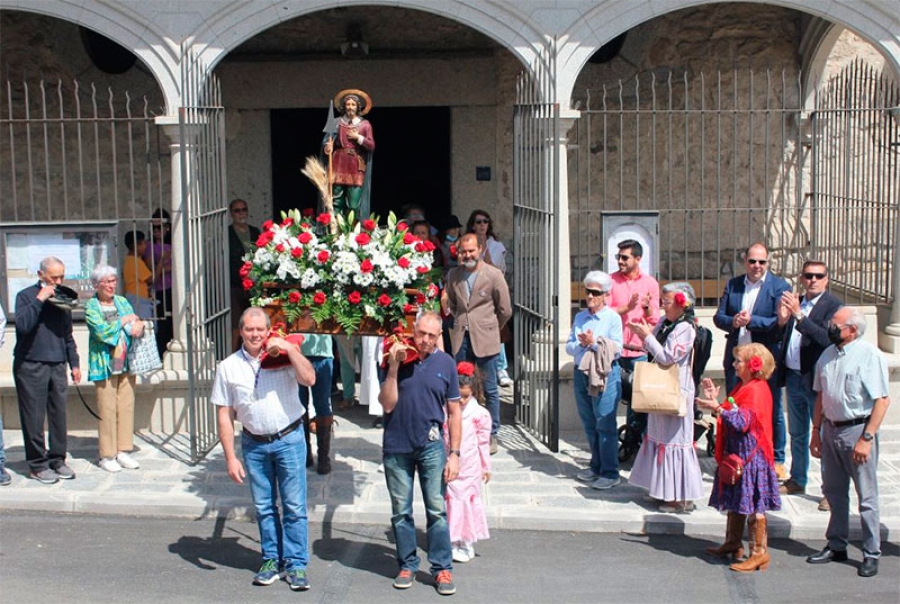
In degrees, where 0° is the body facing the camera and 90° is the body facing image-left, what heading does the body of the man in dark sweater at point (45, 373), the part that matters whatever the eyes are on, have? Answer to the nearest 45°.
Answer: approximately 315°

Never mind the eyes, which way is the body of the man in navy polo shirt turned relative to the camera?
toward the camera

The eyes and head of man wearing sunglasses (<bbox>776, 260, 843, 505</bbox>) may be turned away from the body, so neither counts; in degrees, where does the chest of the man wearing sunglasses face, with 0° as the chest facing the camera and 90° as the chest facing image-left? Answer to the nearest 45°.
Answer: approximately 45°

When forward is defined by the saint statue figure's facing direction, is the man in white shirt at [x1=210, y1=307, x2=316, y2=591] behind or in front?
in front

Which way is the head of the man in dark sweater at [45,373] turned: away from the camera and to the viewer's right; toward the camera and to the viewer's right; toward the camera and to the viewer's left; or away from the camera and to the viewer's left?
toward the camera and to the viewer's right

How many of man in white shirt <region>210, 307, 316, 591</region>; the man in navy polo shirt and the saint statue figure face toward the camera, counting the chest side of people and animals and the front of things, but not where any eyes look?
3

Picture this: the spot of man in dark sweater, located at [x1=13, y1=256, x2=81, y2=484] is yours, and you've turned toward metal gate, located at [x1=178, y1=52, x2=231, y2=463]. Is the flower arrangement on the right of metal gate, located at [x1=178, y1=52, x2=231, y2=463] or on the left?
right

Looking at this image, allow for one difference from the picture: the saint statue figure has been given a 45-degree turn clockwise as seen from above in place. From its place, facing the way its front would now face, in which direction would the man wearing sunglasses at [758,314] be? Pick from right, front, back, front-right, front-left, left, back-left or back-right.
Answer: back-left

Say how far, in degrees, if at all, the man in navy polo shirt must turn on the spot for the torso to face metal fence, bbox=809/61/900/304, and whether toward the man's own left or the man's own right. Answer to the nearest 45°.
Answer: approximately 135° to the man's own left

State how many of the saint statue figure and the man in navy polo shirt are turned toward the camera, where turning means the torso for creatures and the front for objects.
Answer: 2

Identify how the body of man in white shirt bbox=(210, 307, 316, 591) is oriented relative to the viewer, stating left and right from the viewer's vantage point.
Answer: facing the viewer

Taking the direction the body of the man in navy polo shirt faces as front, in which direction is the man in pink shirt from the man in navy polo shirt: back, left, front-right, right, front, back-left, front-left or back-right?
back-left
